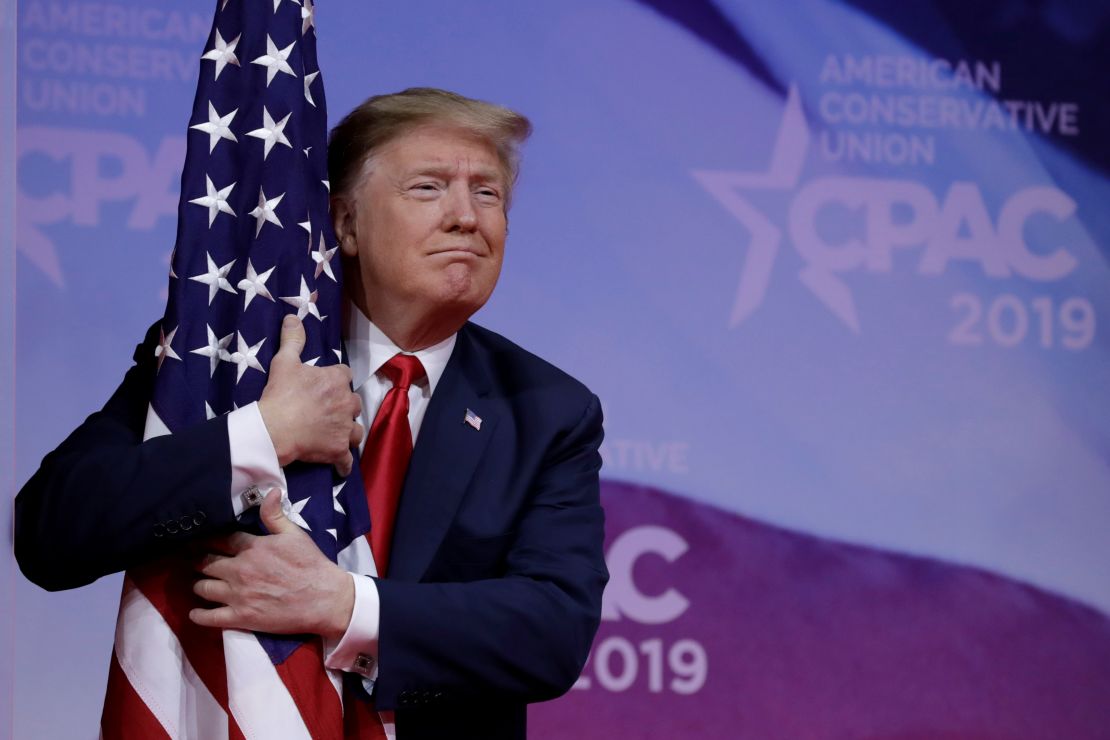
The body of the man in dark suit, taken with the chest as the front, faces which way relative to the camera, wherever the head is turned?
toward the camera
